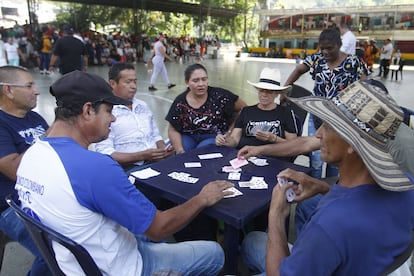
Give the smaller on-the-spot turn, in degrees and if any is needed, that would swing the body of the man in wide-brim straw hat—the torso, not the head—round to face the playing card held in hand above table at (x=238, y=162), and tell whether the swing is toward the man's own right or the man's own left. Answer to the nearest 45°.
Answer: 0° — they already face it

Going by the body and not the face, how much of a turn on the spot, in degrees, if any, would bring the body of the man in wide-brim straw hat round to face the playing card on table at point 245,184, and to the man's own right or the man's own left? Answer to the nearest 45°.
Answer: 0° — they already face it

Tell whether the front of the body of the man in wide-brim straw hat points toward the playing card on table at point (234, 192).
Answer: yes

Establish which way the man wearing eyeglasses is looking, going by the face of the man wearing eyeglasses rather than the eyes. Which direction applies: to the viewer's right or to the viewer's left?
to the viewer's right

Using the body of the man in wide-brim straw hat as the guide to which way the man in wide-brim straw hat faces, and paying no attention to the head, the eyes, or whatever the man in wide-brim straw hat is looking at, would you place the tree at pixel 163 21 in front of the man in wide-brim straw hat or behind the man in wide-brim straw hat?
in front

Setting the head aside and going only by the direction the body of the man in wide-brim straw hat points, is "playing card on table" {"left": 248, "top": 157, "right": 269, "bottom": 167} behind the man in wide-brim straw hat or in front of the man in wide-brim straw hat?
in front

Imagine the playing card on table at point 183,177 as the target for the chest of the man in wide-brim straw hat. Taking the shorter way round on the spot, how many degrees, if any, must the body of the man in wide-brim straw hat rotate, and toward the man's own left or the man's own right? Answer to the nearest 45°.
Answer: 0° — they already face it

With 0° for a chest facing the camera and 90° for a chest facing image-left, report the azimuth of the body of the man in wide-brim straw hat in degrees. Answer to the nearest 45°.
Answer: approximately 135°

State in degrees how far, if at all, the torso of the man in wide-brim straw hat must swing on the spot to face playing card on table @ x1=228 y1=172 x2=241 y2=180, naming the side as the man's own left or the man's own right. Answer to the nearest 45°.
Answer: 0° — they already face it
